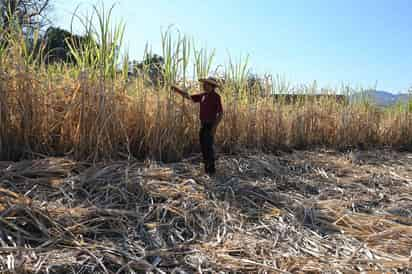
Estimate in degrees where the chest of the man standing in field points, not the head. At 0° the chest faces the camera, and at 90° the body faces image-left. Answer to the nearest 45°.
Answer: approximately 45°
